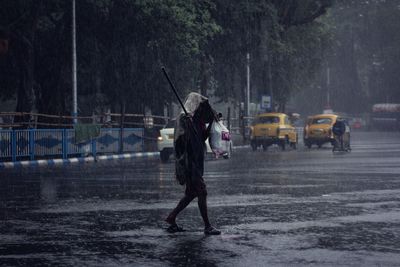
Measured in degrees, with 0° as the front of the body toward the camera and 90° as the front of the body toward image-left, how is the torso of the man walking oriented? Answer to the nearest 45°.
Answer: approximately 270°

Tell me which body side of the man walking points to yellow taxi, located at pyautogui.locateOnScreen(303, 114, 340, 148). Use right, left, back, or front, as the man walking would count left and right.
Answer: left

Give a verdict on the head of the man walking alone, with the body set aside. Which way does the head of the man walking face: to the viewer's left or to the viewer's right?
to the viewer's right

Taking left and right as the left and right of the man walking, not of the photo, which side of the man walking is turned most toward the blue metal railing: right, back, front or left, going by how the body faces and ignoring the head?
left

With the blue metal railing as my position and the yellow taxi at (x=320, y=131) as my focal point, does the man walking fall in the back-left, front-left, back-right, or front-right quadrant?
back-right

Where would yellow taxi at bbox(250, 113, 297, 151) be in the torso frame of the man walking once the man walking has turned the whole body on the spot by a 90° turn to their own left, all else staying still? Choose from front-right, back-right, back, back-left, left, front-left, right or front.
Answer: front
